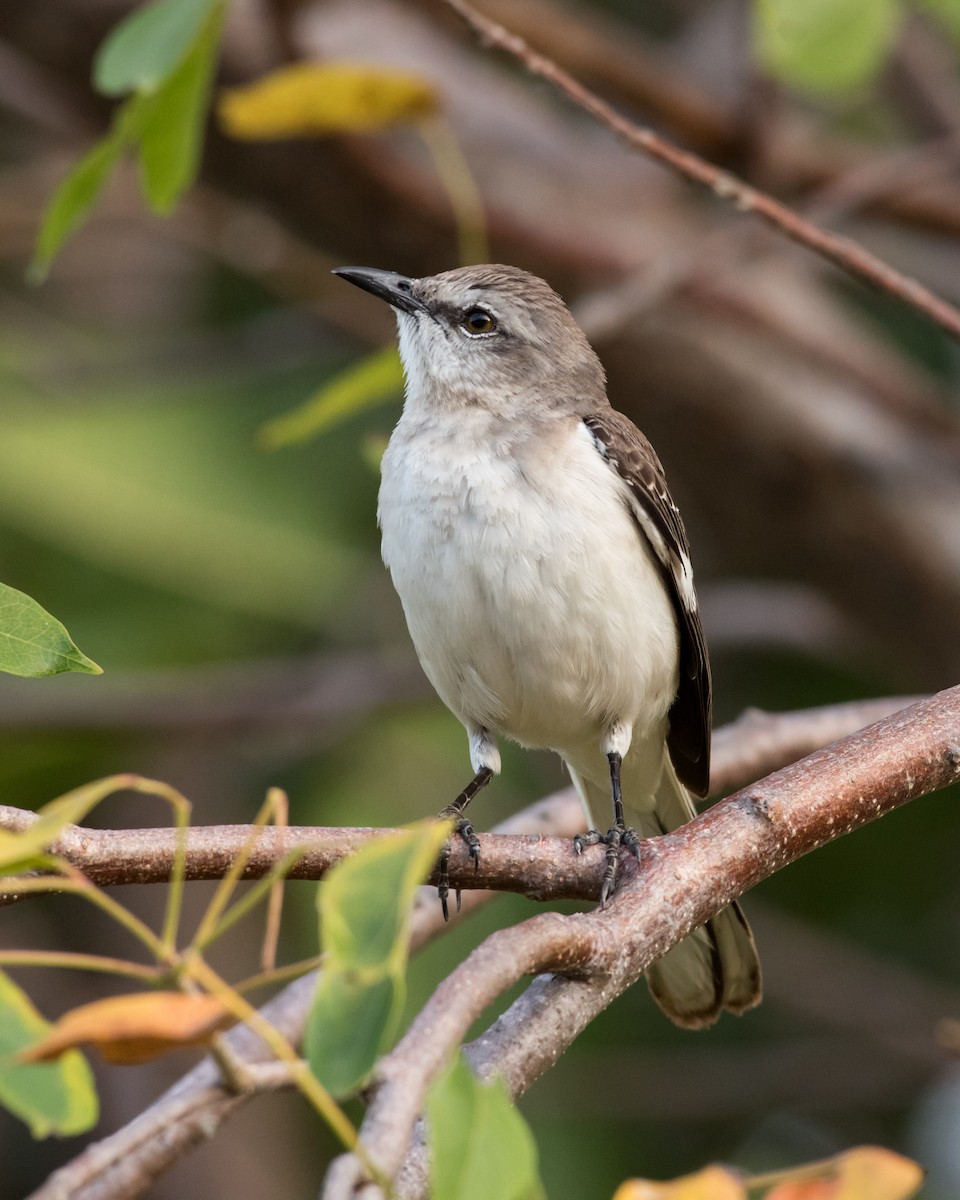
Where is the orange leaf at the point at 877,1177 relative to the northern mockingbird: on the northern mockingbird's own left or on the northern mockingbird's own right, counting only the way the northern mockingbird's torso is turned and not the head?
on the northern mockingbird's own left

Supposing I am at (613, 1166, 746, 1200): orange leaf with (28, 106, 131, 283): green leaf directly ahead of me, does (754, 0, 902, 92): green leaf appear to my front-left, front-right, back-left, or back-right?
front-right

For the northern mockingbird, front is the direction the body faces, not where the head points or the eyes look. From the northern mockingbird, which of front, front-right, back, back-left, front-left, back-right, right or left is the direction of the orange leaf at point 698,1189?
front-left

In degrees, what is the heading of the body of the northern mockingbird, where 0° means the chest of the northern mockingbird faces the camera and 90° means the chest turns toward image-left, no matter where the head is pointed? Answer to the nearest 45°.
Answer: approximately 45°

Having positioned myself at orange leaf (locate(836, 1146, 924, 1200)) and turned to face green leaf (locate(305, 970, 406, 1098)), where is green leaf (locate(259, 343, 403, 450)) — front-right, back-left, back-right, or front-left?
front-right

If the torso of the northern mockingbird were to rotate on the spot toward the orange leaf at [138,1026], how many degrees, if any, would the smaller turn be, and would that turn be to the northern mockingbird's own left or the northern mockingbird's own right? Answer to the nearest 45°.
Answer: approximately 45° to the northern mockingbird's own right

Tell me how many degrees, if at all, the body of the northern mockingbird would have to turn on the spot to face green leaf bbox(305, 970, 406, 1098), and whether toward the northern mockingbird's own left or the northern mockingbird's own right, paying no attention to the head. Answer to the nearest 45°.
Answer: approximately 45° to the northern mockingbird's own left

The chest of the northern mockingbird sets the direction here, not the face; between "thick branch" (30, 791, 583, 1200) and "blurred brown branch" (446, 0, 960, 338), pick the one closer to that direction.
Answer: the thick branch

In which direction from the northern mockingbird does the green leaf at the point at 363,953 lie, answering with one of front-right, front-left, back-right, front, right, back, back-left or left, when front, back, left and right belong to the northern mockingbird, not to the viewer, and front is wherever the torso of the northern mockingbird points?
front-left
